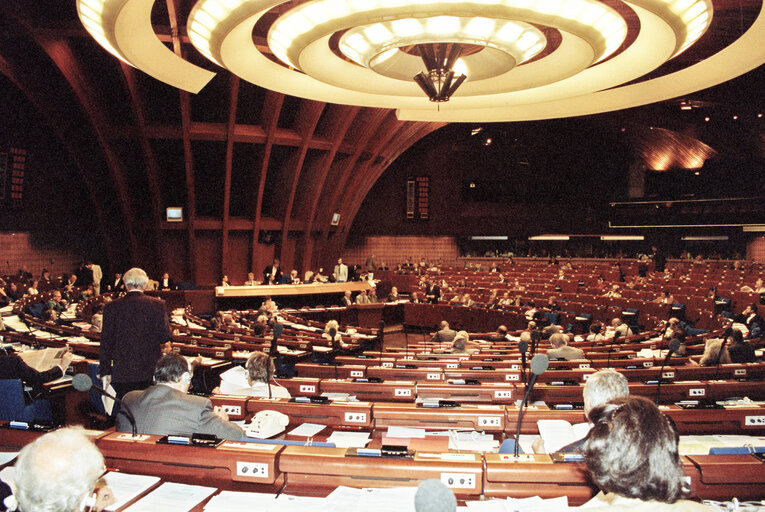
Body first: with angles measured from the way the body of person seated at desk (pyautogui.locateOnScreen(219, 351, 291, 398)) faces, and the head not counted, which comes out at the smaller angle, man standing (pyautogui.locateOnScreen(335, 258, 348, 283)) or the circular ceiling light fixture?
the man standing

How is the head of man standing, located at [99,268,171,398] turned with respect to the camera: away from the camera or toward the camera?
away from the camera

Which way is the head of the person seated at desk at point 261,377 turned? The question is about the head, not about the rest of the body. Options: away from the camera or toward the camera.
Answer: away from the camera

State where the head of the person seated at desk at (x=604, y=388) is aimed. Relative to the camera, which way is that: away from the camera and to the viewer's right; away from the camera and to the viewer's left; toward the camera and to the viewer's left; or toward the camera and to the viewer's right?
away from the camera and to the viewer's left

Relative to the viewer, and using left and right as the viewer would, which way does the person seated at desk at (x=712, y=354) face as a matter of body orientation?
facing to the left of the viewer

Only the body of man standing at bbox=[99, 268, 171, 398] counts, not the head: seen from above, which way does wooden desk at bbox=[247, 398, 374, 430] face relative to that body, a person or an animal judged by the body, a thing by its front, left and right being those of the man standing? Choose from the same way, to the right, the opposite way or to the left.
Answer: the opposite way

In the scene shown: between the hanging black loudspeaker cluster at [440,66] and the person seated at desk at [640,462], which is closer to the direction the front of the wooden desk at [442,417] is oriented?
the person seated at desk

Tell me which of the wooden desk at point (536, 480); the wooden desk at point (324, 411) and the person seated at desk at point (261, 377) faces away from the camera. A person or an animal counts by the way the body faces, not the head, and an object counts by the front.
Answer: the person seated at desk

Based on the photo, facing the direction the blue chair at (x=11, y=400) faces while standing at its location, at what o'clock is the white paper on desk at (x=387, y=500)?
The white paper on desk is roughly at 4 o'clock from the blue chair.

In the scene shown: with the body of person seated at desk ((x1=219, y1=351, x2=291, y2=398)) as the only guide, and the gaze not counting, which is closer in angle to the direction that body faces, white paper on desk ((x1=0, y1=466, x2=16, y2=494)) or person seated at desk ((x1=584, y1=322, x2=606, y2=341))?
the person seated at desk
